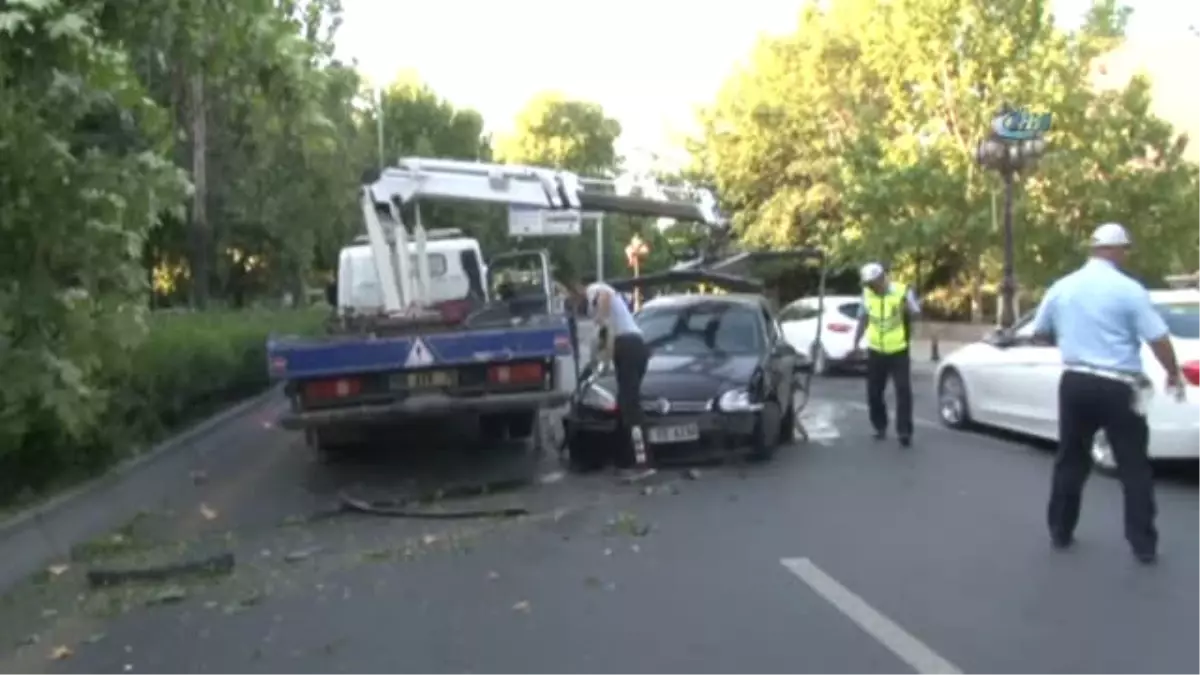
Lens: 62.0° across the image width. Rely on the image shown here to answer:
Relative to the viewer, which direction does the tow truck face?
away from the camera

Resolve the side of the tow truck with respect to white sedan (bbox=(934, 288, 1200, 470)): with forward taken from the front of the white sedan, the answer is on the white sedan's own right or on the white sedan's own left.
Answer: on the white sedan's own left

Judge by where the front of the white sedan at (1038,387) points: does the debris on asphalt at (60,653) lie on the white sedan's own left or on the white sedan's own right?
on the white sedan's own left

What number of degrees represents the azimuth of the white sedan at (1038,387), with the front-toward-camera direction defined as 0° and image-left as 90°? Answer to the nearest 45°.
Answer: approximately 135°
